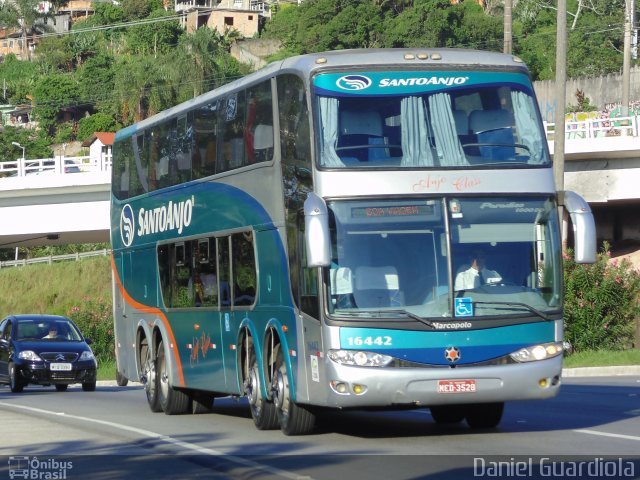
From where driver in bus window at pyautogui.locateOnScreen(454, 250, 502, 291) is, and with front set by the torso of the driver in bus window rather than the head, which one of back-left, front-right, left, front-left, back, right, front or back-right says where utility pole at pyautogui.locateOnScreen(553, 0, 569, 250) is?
back

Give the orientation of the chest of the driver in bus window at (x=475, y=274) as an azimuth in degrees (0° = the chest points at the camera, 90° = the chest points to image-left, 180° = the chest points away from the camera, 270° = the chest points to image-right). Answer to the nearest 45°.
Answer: approximately 0°

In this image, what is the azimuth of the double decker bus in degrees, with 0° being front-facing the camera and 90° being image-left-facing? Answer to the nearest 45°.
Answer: approximately 0°

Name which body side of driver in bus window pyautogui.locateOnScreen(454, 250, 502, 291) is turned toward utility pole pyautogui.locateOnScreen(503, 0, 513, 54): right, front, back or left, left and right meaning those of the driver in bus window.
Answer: back

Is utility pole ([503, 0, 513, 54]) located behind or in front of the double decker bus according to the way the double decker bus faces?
behind

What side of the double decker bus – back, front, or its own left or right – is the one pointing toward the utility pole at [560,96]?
back
